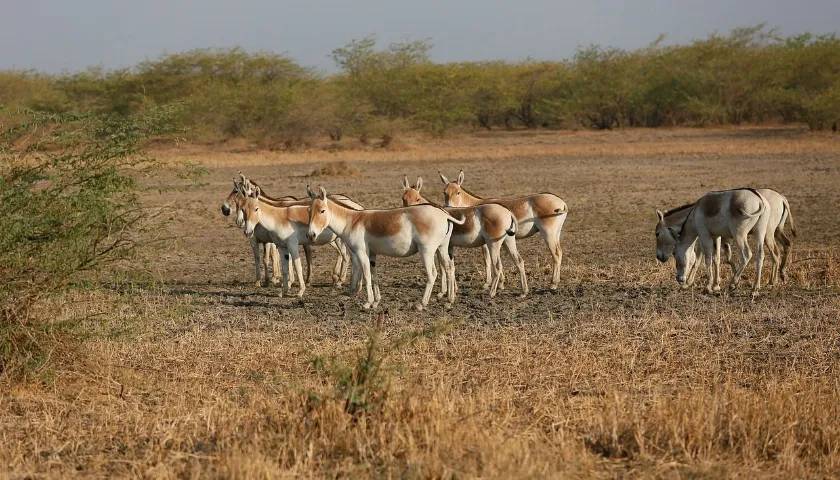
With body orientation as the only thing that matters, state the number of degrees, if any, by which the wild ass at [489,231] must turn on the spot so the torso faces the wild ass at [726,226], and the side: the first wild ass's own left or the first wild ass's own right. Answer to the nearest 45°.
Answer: approximately 180°

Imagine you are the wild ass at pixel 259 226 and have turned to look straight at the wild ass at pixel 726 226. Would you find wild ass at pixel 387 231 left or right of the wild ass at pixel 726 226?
right

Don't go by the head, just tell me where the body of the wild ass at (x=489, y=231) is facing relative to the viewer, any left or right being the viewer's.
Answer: facing to the left of the viewer

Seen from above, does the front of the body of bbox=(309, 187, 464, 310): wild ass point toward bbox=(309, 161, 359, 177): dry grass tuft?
no

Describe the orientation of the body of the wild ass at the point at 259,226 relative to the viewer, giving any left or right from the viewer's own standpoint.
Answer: facing to the left of the viewer

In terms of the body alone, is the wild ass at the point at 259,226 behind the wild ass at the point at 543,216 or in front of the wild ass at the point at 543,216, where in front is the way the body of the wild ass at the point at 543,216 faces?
in front

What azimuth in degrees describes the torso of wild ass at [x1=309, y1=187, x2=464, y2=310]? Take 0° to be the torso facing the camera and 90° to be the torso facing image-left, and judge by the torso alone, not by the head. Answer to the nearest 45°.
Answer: approximately 90°

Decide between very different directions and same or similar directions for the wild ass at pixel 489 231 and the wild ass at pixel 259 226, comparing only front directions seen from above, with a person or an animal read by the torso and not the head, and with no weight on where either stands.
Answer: same or similar directions

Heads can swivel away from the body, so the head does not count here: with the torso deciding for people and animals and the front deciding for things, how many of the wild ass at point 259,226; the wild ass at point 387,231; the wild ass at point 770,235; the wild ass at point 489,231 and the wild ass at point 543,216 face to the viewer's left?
5

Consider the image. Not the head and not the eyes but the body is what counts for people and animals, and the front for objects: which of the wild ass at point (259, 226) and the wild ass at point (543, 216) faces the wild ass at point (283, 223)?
the wild ass at point (543, 216)

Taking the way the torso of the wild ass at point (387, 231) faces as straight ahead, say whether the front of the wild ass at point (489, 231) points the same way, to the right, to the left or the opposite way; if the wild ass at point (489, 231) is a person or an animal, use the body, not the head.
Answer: the same way

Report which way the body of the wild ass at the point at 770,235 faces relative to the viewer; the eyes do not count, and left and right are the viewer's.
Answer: facing to the left of the viewer

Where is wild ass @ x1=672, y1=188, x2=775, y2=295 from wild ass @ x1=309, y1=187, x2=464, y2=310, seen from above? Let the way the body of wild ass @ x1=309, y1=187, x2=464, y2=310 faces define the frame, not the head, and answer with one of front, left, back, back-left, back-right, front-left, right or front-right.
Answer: back

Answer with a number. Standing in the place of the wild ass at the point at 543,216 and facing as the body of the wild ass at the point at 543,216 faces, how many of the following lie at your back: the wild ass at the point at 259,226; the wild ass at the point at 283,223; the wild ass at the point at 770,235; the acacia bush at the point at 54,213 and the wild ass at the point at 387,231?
1

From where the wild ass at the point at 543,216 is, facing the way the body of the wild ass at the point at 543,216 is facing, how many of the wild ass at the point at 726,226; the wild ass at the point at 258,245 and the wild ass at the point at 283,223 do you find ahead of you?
2

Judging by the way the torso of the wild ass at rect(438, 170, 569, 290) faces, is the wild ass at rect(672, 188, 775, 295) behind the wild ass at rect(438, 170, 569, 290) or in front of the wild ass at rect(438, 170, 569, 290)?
behind

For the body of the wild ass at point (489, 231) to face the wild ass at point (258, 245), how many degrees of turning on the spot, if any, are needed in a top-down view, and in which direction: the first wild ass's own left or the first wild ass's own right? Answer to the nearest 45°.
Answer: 0° — it already faces it

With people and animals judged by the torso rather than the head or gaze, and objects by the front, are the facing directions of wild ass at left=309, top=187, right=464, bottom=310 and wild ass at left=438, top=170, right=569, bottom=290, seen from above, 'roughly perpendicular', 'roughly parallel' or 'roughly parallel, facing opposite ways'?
roughly parallel

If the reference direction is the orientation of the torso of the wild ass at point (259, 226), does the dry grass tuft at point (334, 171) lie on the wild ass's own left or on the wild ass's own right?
on the wild ass's own right

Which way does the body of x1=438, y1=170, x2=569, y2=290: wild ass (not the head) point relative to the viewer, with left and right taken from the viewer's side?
facing to the left of the viewer
